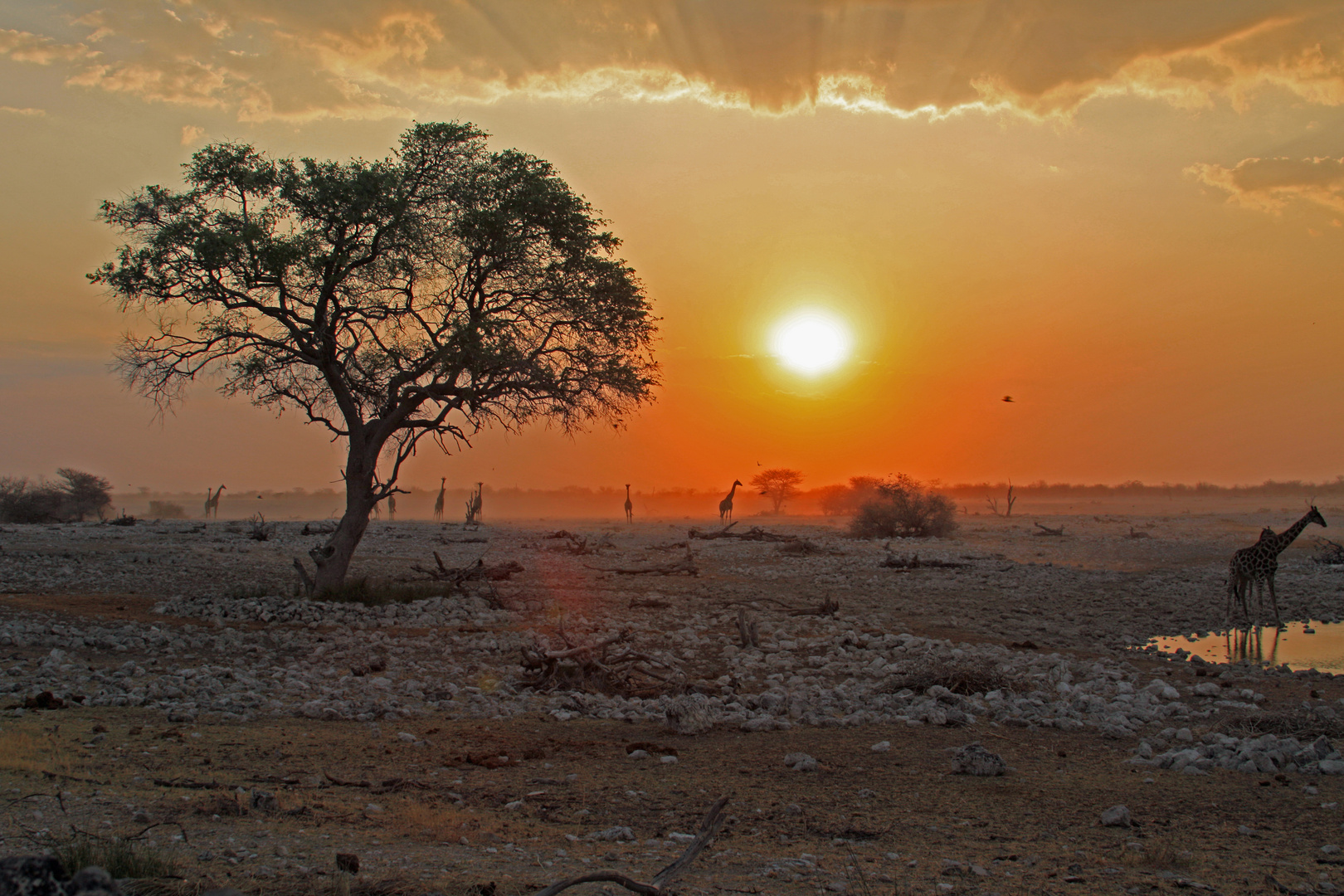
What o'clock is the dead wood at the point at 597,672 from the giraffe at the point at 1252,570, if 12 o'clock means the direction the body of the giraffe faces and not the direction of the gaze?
The dead wood is roughly at 4 o'clock from the giraffe.

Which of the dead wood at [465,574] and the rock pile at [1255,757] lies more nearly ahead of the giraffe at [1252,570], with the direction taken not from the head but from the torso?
the rock pile

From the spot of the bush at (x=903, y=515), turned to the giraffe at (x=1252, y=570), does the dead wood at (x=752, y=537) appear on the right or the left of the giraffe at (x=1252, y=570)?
right

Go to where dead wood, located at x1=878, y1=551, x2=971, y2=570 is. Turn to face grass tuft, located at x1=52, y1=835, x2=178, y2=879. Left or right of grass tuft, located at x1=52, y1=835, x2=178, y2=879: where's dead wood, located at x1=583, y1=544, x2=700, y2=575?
right

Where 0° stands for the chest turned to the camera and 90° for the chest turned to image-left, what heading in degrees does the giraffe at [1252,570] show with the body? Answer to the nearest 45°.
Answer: approximately 270°

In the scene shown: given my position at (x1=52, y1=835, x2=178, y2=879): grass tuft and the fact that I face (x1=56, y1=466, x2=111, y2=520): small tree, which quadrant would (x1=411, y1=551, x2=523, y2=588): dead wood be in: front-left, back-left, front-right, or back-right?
front-right

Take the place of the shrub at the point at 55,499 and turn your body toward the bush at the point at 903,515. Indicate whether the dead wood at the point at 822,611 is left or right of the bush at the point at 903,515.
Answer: right

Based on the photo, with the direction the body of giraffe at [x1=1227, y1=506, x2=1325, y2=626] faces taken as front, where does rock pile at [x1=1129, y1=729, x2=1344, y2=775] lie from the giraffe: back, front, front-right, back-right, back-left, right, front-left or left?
right

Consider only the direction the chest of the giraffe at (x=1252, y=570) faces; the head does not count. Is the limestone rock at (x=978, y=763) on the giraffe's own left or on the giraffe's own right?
on the giraffe's own right

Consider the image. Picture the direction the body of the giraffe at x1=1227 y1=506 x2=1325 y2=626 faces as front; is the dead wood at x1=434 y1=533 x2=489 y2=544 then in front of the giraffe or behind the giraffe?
behind

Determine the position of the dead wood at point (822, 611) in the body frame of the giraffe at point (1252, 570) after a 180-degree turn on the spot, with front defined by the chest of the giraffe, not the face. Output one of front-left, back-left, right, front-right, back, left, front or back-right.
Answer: front-left

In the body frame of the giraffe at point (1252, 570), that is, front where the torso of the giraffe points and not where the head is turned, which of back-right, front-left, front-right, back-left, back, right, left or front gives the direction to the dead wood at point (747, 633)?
back-right
